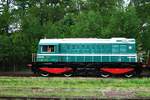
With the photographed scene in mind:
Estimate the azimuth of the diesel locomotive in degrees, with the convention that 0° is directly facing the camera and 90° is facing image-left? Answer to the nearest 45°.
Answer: approximately 90°
